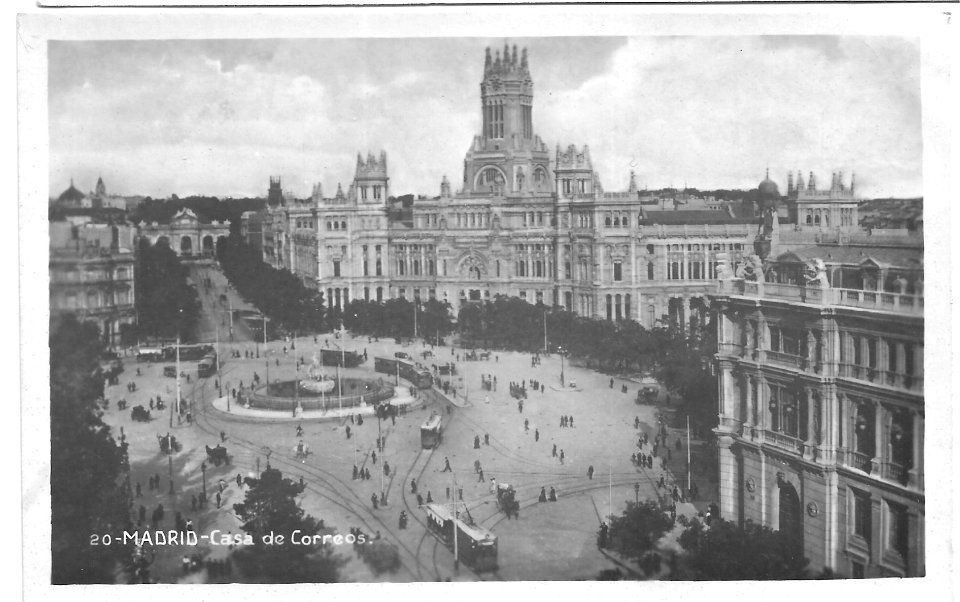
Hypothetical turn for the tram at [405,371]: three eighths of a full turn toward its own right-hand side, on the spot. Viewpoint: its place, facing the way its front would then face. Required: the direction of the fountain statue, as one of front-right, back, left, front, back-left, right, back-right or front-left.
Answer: front

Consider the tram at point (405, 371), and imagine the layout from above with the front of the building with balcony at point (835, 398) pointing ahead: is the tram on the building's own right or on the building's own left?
on the building's own right

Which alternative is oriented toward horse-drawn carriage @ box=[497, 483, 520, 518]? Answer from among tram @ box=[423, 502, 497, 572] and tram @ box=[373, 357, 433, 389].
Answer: tram @ box=[373, 357, 433, 389]

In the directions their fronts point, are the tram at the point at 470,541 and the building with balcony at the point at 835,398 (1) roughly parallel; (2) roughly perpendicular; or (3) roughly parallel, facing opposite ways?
roughly perpendicular

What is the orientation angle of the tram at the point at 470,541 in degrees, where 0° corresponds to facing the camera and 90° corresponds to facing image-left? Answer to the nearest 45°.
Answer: approximately 315°

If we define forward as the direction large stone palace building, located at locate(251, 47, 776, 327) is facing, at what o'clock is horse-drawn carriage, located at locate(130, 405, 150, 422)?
The horse-drawn carriage is roughly at 2 o'clock from the large stone palace building.

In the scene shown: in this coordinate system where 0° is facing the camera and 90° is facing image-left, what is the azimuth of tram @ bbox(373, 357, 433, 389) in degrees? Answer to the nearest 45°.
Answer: approximately 315°

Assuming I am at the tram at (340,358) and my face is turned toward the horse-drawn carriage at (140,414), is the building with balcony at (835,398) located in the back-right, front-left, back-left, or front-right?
back-left

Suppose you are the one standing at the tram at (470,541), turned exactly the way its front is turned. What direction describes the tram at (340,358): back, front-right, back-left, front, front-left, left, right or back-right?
back

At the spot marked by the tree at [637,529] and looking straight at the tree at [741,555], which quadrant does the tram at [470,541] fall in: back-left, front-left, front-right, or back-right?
back-right

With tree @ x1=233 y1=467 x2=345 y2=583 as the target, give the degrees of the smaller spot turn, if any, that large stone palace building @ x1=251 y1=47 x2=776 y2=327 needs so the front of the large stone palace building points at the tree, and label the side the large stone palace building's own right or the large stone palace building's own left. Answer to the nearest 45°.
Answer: approximately 45° to the large stone palace building's own right
